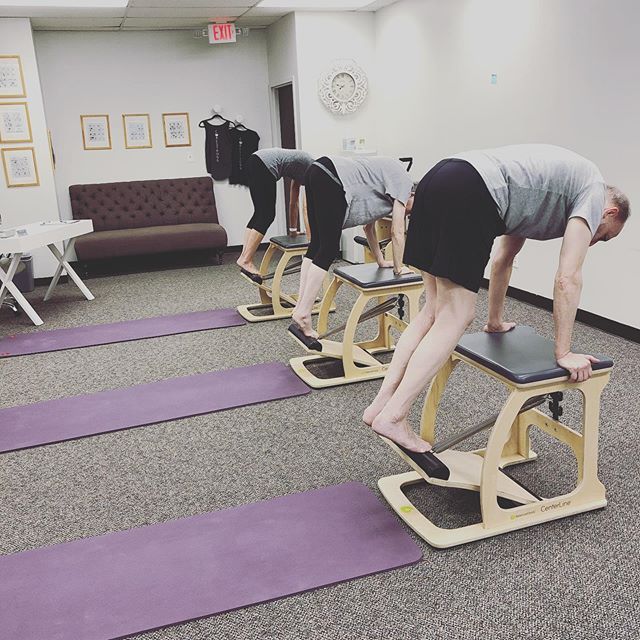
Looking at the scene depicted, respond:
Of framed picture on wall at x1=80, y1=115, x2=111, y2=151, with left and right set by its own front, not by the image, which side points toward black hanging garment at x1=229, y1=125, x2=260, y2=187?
left

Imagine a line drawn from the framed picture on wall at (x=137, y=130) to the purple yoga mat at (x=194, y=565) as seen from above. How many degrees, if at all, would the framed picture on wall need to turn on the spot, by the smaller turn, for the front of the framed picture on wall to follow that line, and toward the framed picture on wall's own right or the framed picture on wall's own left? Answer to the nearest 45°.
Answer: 0° — it already faces it

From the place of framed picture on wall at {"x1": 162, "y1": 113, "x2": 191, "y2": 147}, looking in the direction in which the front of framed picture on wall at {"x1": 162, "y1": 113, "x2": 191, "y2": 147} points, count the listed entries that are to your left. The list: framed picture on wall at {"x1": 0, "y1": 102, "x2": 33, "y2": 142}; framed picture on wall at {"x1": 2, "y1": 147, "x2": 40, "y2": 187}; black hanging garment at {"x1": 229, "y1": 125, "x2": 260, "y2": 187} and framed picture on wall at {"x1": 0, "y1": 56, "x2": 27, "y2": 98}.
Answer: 1

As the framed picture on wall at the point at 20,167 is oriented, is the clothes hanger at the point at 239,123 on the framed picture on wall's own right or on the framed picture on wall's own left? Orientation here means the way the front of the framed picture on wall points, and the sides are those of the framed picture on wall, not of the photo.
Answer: on the framed picture on wall's own left

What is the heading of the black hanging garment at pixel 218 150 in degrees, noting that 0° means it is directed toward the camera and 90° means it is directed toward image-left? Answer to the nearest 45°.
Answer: approximately 0°

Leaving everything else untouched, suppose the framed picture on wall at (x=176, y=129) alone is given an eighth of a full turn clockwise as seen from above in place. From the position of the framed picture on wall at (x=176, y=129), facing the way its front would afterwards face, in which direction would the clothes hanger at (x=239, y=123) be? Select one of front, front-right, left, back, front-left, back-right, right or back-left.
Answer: back-left

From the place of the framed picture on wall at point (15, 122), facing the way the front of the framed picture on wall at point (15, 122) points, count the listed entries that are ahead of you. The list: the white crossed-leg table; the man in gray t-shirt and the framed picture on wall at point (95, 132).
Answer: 2

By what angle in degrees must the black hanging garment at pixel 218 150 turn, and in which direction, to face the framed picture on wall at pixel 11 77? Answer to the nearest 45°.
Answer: approximately 45° to its right

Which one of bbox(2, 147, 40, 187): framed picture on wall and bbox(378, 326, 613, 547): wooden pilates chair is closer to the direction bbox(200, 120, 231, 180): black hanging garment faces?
the wooden pilates chair
